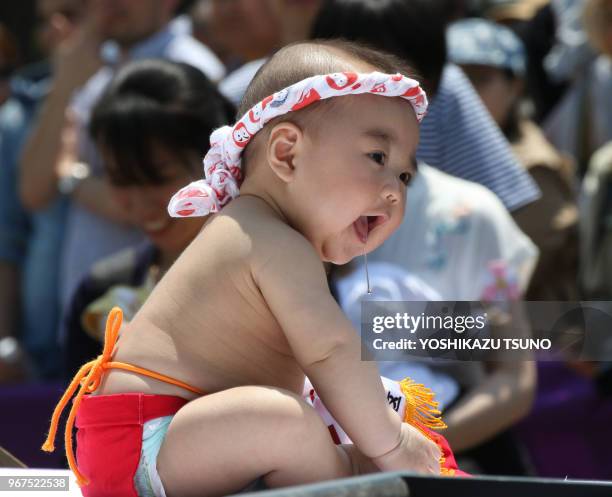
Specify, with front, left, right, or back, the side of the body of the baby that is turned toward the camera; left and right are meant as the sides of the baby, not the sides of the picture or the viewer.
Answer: right

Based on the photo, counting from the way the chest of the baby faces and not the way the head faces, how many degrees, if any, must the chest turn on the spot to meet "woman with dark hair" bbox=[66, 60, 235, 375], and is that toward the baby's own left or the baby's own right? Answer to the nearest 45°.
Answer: approximately 90° to the baby's own left
